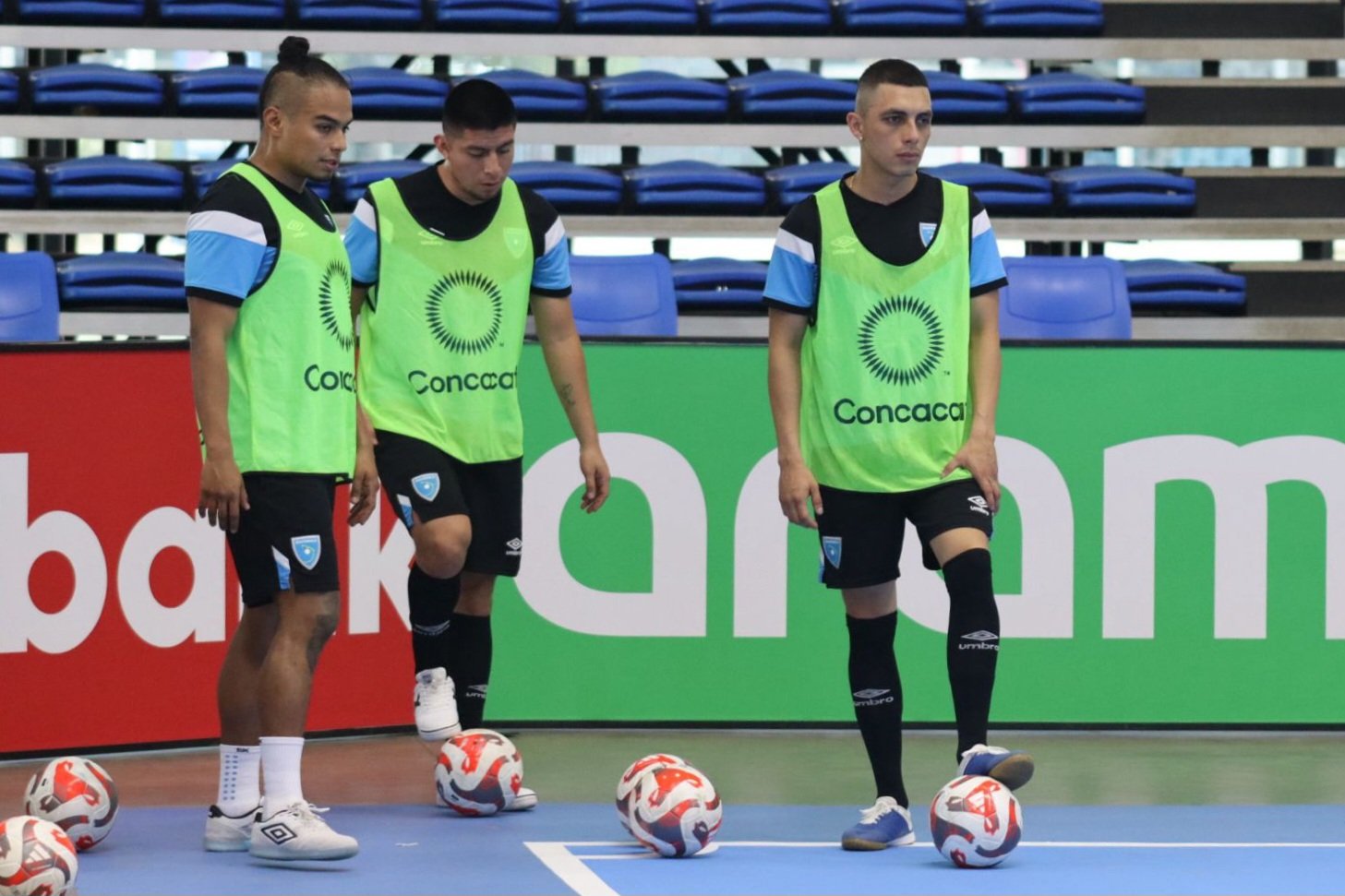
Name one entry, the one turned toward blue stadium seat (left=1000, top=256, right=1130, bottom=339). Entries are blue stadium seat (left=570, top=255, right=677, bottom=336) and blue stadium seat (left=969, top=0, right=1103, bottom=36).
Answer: blue stadium seat (left=969, top=0, right=1103, bottom=36)

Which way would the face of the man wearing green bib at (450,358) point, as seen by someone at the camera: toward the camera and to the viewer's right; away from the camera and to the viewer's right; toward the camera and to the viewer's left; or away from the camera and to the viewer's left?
toward the camera and to the viewer's right

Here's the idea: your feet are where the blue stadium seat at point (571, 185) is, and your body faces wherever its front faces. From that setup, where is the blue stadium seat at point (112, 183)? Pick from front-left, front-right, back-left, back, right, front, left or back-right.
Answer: right

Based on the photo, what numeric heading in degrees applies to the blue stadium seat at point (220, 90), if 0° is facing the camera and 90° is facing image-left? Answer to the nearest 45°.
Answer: approximately 0°

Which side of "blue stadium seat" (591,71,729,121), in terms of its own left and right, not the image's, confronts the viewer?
front

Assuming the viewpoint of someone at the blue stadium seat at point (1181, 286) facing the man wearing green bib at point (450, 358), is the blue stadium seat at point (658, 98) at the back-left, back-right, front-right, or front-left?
front-right

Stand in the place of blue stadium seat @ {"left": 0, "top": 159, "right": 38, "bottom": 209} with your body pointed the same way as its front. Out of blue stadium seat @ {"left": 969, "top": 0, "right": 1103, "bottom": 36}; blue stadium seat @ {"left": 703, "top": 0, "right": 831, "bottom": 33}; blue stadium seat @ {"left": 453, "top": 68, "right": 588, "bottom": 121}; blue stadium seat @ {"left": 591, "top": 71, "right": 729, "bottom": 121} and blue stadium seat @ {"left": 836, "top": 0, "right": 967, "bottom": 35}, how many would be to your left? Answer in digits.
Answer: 5

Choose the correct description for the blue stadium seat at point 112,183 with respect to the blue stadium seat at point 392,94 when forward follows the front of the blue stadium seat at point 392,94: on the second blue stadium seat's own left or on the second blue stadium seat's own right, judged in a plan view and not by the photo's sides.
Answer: on the second blue stadium seat's own right

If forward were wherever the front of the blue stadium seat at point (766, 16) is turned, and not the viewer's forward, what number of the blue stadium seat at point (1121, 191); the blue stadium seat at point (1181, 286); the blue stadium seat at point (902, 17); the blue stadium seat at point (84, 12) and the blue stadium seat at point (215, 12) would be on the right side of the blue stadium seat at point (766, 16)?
2

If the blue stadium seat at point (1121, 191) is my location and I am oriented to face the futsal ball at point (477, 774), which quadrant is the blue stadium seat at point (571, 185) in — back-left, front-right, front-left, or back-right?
front-right

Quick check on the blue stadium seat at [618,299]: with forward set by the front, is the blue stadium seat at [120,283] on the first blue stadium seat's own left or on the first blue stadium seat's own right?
on the first blue stadium seat's own right

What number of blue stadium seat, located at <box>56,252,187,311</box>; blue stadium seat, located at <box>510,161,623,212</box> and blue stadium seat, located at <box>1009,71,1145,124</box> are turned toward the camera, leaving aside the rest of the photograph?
3

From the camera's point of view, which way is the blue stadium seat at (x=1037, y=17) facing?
toward the camera

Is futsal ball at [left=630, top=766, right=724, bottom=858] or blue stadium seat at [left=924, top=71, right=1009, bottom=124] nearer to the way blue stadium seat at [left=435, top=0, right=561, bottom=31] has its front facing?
the futsal ball

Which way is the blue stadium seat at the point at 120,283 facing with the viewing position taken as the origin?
facing the viewer

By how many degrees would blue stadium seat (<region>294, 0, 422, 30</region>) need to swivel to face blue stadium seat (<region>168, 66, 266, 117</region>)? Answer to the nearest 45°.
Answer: approximately 90° to its right

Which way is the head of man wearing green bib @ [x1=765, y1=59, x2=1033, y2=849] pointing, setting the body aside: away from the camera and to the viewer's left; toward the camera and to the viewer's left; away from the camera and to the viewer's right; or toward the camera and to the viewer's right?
toward the camera and to the viewer's right

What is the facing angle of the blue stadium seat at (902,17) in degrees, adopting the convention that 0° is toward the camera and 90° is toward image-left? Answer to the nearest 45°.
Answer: approximately 0°
